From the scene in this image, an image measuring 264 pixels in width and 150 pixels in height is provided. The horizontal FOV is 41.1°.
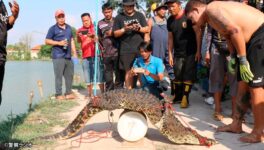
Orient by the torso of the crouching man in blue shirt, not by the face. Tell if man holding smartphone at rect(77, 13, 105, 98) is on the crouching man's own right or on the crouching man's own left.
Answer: on the crouching man's own right

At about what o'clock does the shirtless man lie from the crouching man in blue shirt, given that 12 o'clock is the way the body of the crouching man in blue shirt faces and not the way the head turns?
The shirtless man is roughly at 9 o'clock from the crouching man in blue shirt.

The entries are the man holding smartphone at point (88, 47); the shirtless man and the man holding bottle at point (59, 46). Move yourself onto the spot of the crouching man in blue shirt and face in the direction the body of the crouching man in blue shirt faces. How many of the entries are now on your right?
2

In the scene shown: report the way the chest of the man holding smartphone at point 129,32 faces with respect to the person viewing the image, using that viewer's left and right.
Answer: facing the viewer

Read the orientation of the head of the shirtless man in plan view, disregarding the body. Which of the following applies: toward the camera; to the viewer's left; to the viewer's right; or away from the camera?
to the viewer's left

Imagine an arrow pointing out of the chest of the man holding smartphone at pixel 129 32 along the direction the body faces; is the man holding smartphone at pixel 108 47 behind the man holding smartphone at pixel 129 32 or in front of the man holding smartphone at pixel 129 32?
behind

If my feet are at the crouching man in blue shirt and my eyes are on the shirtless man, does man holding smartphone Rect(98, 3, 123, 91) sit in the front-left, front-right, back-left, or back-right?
back-right

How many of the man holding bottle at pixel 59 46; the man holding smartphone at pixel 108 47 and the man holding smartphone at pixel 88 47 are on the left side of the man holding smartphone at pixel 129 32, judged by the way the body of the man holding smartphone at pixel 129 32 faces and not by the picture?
0

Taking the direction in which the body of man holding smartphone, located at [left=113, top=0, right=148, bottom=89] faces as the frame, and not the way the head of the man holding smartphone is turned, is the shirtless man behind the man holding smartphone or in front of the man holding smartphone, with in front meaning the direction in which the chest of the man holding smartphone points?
in front

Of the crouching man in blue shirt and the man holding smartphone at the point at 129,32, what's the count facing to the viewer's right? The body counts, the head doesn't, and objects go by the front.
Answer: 0

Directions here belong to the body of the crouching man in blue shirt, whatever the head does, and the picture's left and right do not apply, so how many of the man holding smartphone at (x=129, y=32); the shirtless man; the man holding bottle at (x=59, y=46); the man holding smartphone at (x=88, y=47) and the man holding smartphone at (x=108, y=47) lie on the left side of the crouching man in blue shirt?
1

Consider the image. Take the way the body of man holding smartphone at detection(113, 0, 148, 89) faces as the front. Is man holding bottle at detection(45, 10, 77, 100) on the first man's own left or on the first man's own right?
on the first man's own right

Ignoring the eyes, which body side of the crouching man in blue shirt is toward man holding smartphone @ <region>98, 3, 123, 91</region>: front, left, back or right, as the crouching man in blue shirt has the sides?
right

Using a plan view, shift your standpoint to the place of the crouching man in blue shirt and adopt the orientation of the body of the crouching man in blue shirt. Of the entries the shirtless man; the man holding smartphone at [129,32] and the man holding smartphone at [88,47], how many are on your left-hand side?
1
